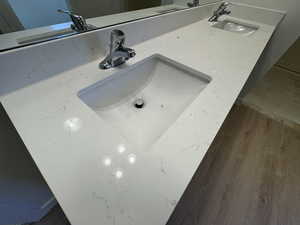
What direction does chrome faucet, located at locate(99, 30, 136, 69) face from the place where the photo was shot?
facing the viewer and to the right of the viewer

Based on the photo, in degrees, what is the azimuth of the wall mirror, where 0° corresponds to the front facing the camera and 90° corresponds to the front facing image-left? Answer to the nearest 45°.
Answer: approximately 315°

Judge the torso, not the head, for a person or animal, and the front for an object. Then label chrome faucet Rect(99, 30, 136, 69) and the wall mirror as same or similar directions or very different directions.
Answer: same or similar directions
